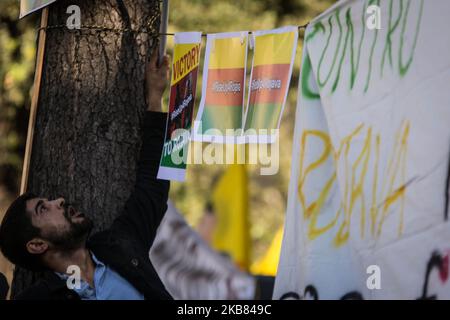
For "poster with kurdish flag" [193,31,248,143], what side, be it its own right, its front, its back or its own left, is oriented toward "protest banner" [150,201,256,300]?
back

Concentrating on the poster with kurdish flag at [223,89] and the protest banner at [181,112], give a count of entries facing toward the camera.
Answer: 2

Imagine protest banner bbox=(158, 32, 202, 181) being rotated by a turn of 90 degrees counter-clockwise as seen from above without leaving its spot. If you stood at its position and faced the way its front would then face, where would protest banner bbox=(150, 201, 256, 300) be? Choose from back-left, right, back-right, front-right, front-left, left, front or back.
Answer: left

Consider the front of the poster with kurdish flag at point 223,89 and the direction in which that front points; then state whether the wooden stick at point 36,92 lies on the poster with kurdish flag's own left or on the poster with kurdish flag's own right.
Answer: on the poster with kurdish flag's own right

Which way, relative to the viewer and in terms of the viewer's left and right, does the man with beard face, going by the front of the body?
facing the viewer and to the right of the viewer

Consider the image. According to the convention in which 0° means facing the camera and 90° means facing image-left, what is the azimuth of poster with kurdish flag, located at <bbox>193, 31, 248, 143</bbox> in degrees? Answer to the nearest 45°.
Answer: approximately 0°

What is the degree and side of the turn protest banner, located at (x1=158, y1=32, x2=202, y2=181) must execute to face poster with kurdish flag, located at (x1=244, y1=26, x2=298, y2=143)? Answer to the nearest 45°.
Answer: approximately 45° to its left

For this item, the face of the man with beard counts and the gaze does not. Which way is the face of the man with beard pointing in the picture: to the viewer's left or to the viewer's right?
to the viewer's right

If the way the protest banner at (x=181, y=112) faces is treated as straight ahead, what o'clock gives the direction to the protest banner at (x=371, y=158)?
the protest banner at (x=371, y=158) is roughly at 10 o'clock from the protest banner at (x=181, y=112).
